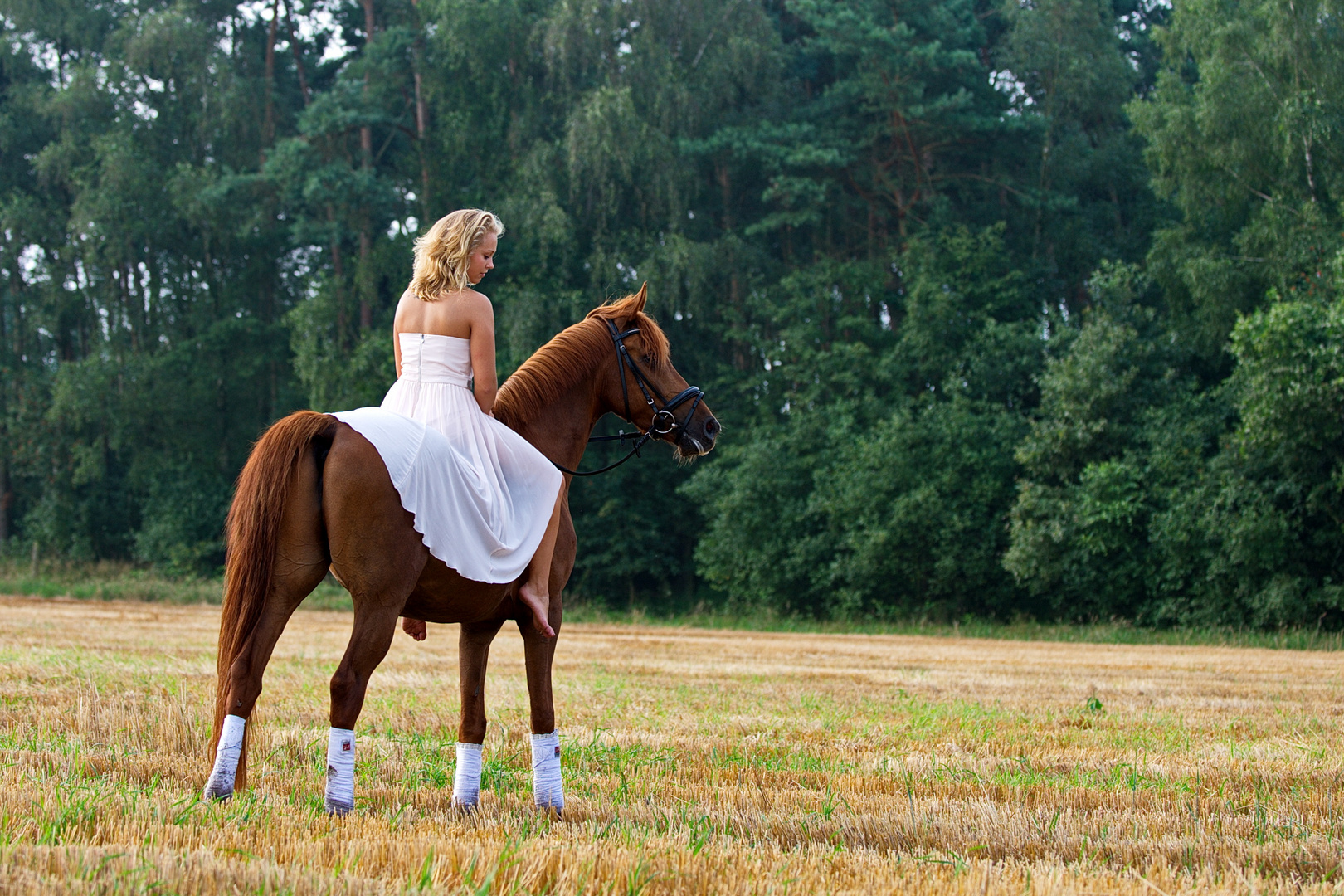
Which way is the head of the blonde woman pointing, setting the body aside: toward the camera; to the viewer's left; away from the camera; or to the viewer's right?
to the viewer's right

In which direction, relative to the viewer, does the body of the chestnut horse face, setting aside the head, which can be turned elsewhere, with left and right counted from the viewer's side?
facing away from the viewer and to the right of the viewer

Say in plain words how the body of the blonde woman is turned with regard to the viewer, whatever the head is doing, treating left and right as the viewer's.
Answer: facing away from the viewer and to the right of the viewer
